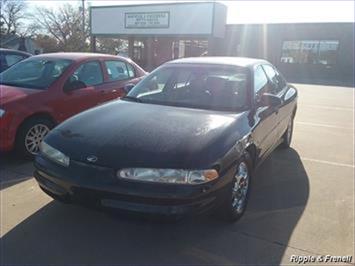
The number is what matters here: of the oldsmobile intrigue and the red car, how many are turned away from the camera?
0

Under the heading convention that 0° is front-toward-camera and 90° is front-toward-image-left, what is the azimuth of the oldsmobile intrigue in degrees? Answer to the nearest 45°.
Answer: approximately 45°

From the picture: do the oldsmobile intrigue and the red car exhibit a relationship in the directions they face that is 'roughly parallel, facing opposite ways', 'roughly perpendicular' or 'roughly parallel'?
roughly parallel

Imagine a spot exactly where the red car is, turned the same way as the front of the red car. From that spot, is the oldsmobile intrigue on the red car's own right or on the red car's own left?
on the red car's own left

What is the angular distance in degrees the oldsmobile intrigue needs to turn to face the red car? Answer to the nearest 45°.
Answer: approximately 90° to its right

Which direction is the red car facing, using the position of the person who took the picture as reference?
facing the viewer and to the left of the viewer
